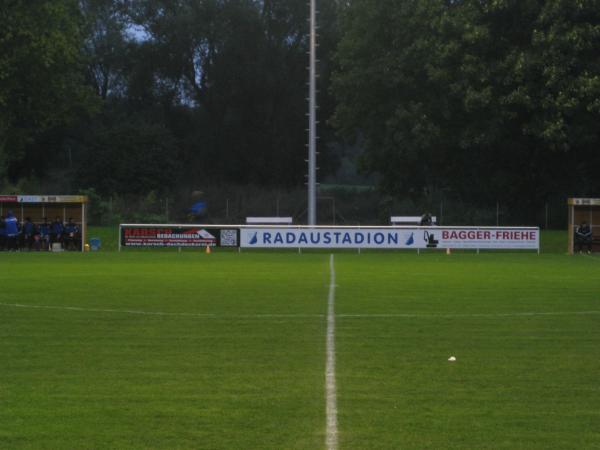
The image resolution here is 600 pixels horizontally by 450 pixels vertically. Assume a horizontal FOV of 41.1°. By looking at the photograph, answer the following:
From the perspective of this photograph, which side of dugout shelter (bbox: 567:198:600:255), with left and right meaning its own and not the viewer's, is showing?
front

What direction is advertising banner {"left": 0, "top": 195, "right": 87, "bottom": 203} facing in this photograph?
toward the camera

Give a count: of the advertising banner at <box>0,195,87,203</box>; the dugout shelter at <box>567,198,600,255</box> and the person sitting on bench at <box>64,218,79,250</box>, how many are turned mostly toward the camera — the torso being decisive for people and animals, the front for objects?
3

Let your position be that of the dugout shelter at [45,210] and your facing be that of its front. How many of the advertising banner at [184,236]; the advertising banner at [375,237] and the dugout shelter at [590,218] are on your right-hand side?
0

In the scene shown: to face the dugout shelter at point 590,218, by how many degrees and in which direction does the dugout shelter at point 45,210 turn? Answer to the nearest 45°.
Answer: approximately 90° to its left

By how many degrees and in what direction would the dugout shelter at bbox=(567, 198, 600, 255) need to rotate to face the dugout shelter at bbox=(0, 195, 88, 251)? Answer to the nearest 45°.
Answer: approximately 90° to its right

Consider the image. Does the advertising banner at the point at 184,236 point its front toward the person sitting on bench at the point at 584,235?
no

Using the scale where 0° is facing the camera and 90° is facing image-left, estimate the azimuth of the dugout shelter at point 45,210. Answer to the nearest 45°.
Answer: approximately 0°

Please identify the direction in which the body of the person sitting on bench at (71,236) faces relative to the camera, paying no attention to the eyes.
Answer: toward the camera

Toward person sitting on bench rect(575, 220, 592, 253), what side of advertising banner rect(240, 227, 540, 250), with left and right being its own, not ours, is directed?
left

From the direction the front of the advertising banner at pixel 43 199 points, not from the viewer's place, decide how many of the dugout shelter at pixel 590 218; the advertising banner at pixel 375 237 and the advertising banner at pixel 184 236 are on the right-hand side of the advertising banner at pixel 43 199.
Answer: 0

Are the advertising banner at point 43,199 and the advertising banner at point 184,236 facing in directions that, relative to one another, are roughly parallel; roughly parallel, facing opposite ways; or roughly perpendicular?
roughly parallel

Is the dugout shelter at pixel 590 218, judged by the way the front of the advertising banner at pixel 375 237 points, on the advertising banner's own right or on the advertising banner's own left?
on the advertising banner's own left

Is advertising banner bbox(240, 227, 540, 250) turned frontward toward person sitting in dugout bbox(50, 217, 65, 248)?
no

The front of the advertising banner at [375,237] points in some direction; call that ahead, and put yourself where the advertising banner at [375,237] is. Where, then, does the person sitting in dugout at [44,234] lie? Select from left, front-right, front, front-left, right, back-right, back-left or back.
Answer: right

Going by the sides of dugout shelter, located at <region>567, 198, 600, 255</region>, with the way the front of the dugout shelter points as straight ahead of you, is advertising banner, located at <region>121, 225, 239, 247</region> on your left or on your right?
on your right

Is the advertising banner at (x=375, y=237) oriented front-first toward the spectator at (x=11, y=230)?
no

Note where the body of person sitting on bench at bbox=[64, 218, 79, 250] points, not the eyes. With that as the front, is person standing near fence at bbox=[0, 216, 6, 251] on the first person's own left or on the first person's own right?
on the first person's own right
